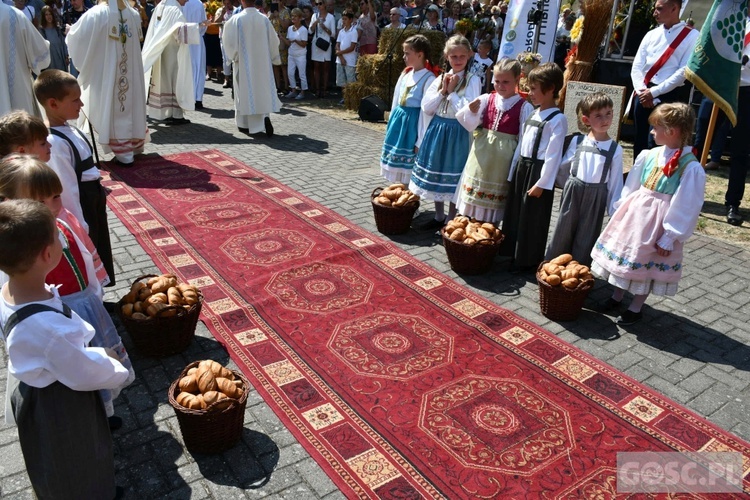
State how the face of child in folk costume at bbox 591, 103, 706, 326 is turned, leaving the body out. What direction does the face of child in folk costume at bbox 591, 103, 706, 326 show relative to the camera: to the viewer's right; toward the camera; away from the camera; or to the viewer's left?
to the viewer's left

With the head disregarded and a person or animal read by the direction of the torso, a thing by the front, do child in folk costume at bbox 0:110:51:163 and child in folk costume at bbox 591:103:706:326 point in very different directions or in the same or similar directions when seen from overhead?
very different directions

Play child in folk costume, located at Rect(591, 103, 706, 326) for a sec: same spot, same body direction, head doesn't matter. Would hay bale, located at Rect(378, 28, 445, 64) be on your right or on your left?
on your right

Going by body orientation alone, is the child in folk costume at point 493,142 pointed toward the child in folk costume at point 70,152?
yes

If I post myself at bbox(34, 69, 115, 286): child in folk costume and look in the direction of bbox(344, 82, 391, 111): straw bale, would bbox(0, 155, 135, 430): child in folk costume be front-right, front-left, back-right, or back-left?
back-right

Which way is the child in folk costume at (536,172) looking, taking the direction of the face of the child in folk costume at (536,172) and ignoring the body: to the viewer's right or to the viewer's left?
to the viewer's left

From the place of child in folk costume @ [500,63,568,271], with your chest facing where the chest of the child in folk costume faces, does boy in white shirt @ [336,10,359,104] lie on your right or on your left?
on your right

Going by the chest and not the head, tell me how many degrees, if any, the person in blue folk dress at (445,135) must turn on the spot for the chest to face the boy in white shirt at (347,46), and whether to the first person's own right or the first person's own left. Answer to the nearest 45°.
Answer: approximately 135° to the first person's own right

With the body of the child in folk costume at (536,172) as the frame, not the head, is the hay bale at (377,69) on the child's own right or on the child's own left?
on the child's own right

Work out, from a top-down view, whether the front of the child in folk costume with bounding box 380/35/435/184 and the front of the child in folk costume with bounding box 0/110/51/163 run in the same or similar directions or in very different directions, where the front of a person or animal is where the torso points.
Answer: very different directions

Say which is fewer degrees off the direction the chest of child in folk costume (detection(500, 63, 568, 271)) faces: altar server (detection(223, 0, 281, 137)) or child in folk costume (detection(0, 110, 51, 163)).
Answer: the child in folk costume

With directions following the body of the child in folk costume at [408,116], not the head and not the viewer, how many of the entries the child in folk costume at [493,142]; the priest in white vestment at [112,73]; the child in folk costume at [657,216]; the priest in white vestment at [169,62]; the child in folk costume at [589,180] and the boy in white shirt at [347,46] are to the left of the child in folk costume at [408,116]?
3
